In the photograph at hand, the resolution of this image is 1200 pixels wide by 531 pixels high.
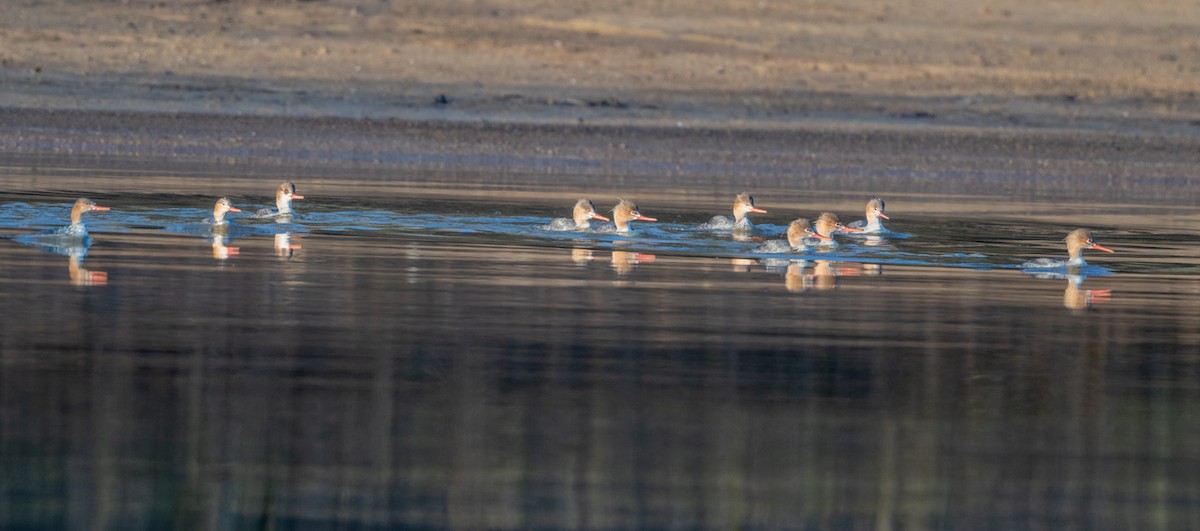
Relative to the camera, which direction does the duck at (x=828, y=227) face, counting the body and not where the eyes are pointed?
to the viewer's right

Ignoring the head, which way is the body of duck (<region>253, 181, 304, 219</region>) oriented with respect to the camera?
to the viewer's right

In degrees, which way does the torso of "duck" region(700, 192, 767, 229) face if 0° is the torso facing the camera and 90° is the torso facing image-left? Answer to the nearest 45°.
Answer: approximately 270°

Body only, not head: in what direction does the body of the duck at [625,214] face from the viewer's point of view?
to the viewer's right

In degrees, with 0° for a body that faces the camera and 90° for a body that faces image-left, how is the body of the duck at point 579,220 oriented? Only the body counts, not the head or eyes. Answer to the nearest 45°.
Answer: approximately 270°

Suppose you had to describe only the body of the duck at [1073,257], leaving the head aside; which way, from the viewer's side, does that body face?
to the viewer's right

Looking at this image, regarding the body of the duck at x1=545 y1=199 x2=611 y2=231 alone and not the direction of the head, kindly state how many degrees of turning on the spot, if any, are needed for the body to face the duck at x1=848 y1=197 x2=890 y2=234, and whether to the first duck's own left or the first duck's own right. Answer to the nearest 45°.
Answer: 0° — it already faces it

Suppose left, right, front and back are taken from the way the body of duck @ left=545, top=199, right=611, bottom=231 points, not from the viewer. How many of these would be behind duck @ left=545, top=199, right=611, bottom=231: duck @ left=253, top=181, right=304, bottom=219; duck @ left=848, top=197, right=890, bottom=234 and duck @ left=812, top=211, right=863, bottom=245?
1
